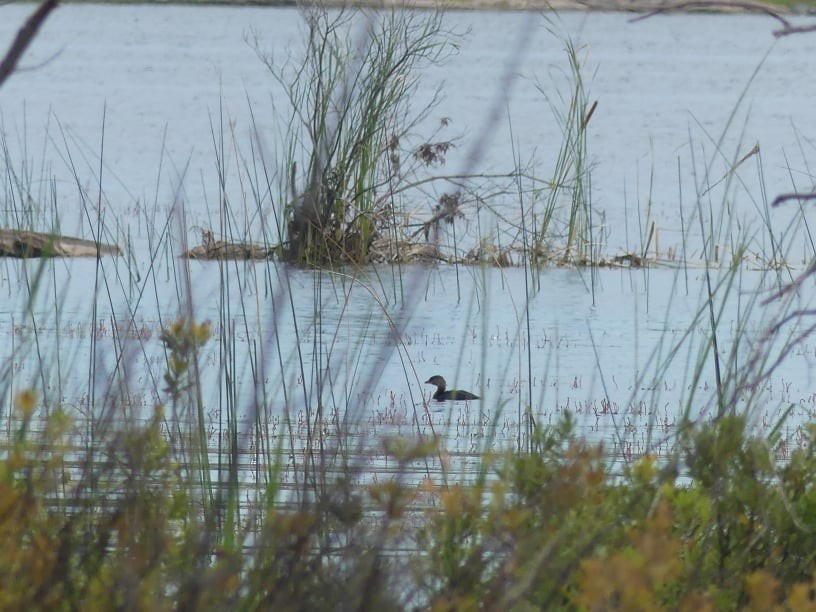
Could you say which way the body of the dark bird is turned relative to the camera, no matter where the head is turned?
to the viewer's left

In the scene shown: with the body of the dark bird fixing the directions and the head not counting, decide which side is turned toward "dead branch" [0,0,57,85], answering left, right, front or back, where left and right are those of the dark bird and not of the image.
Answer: left
